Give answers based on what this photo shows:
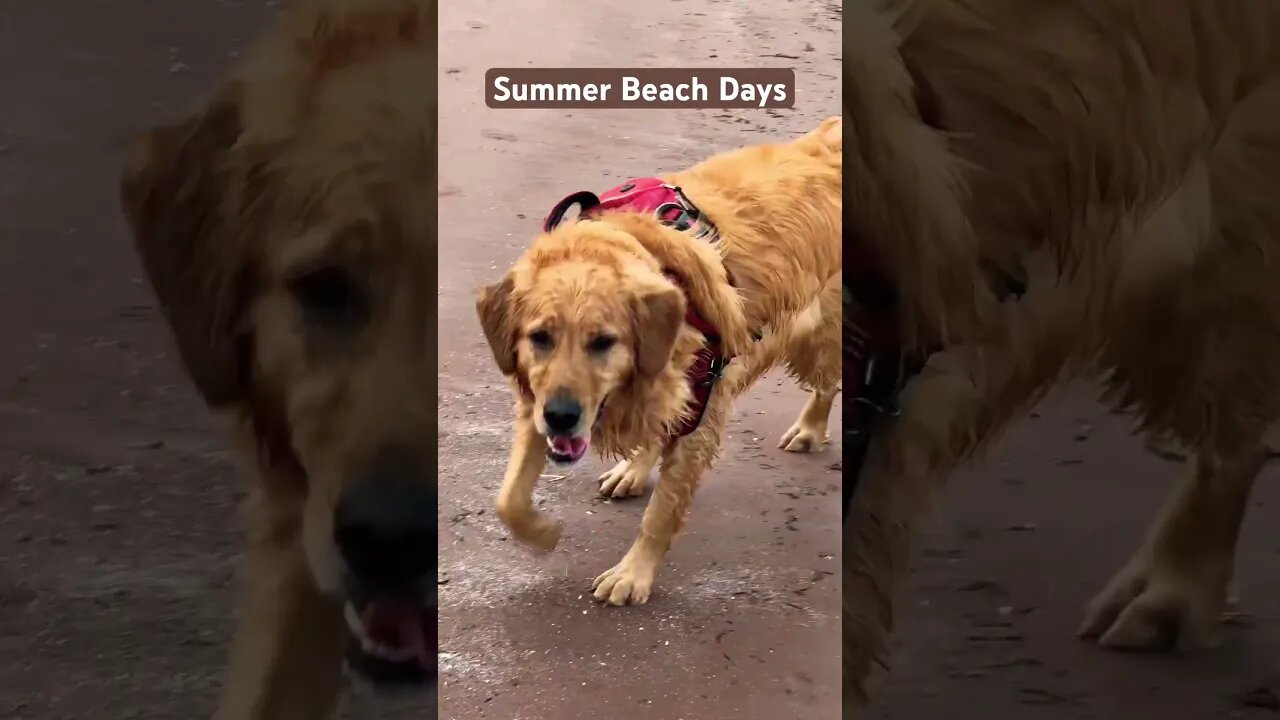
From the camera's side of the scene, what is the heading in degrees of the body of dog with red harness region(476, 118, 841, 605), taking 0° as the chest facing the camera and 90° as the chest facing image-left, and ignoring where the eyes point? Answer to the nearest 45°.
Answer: approximately 45°

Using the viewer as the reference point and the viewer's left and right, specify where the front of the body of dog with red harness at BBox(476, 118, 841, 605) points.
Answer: facing the viewer and to the left of the viewer
